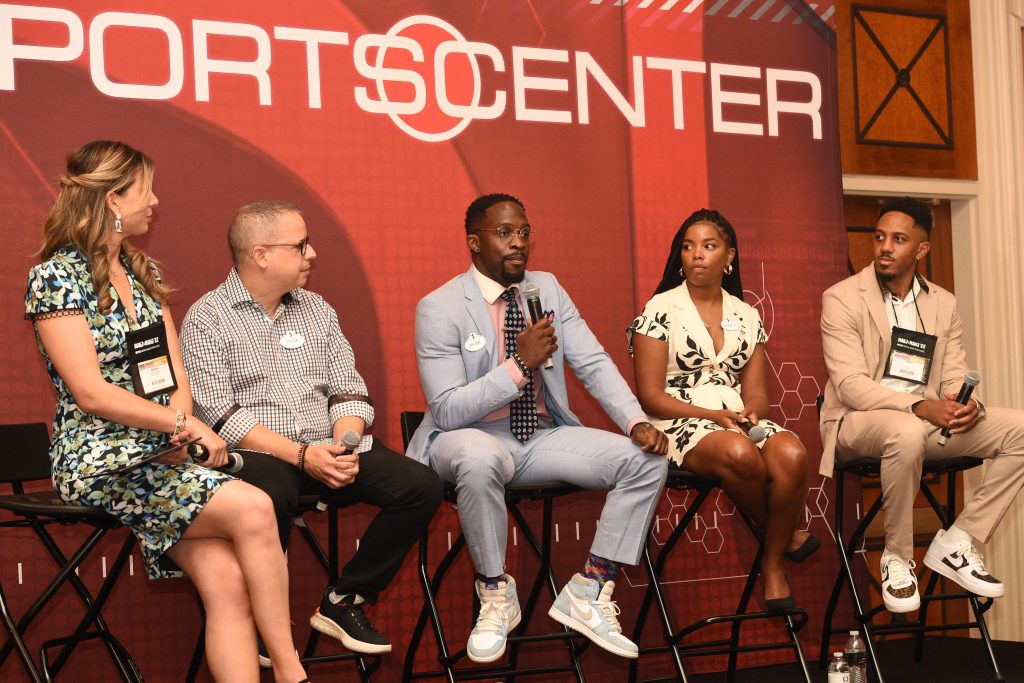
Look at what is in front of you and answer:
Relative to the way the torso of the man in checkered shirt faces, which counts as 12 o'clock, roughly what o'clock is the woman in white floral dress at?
The woman in white floral dress is roughly at 10 o'clock from the man in checkered shirt.

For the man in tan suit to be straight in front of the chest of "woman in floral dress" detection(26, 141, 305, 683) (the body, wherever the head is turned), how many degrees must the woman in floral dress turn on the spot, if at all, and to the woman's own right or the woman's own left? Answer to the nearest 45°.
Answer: approximately 45° to the woman's own left

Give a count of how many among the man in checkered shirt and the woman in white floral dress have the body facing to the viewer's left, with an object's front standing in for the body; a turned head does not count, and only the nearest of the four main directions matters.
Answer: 0

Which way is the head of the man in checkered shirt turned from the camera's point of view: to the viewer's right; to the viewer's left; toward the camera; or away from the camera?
to the viewer's right

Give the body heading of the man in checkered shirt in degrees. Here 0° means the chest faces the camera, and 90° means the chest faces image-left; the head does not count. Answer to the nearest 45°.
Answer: approximately 315°

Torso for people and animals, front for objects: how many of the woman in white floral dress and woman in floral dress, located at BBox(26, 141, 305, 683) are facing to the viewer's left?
0

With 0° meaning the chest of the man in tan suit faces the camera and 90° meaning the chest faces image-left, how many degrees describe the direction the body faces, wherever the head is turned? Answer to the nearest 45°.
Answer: approximately 315°

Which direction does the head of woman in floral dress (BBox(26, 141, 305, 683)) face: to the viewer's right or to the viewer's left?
to the viewer's right

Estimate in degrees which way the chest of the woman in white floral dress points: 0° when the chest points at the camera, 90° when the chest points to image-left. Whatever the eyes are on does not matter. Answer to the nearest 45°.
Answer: approximately 315°

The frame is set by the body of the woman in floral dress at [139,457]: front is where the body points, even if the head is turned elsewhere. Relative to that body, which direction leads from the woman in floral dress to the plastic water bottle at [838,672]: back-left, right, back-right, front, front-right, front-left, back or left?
front-left

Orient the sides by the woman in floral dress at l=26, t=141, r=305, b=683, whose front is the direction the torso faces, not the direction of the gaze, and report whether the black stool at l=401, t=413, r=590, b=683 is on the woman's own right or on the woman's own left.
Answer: on the woman's own left
